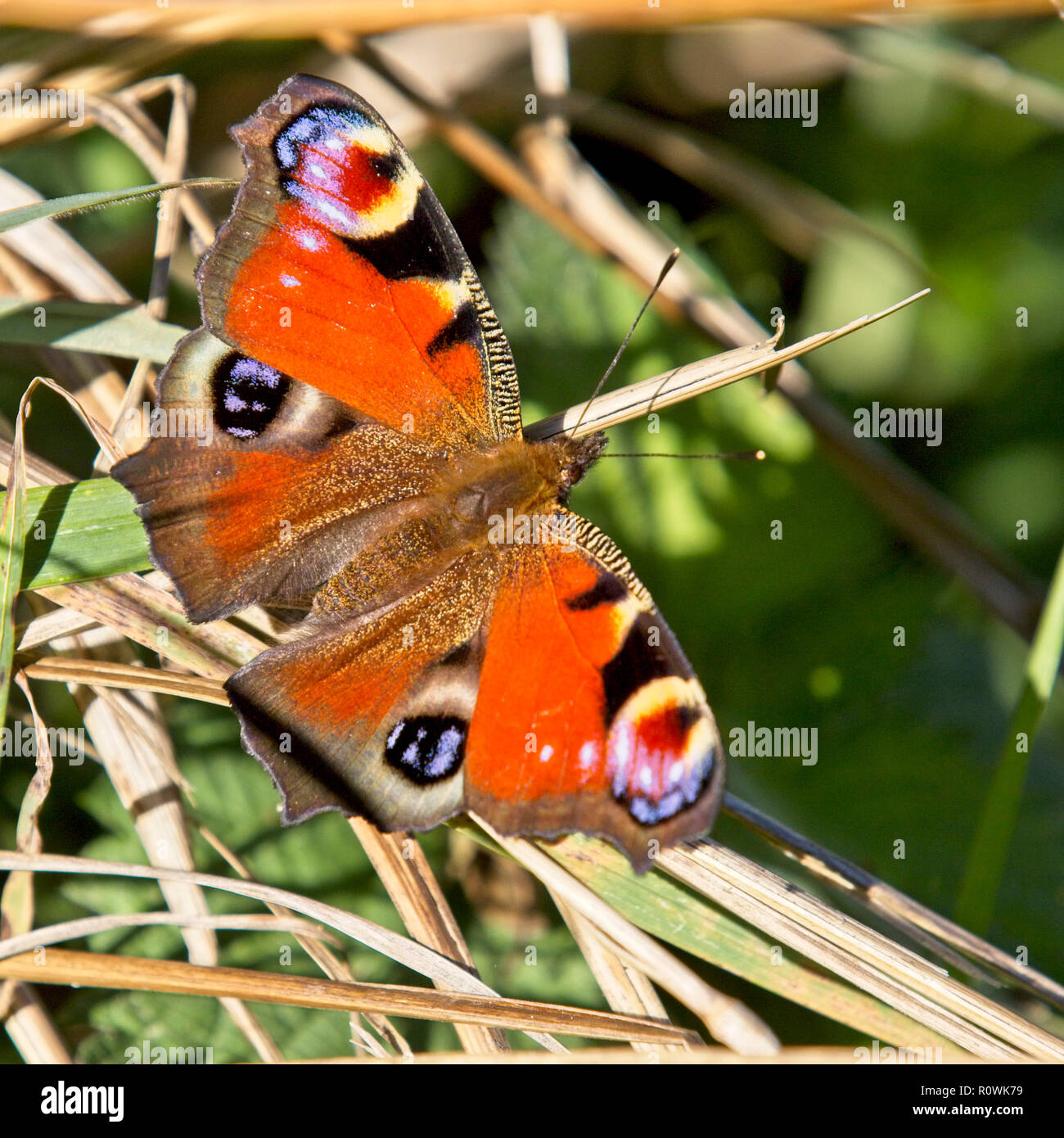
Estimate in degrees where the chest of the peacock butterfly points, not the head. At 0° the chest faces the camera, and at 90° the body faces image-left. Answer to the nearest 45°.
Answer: approximately 225°
